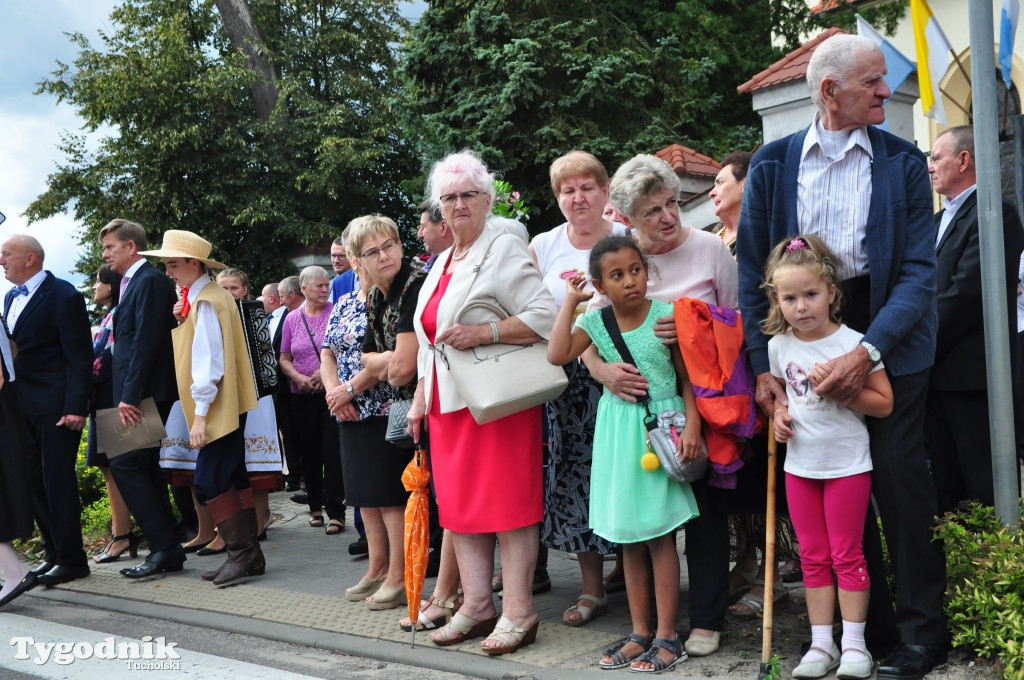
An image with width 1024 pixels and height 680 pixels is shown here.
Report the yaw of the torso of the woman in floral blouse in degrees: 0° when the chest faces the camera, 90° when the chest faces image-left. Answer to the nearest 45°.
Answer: approximately 45°

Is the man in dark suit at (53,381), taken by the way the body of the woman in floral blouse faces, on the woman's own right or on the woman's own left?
on the woman's own right

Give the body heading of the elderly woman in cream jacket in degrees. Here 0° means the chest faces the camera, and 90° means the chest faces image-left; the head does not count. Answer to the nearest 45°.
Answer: approximately 45°

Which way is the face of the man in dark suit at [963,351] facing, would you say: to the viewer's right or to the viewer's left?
to the viewer's left

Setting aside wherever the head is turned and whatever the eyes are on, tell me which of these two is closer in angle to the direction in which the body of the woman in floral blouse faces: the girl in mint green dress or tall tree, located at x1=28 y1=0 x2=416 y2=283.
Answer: the girl in mint green dress

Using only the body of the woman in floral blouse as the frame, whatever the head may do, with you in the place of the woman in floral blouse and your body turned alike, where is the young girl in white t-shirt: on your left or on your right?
on your left
